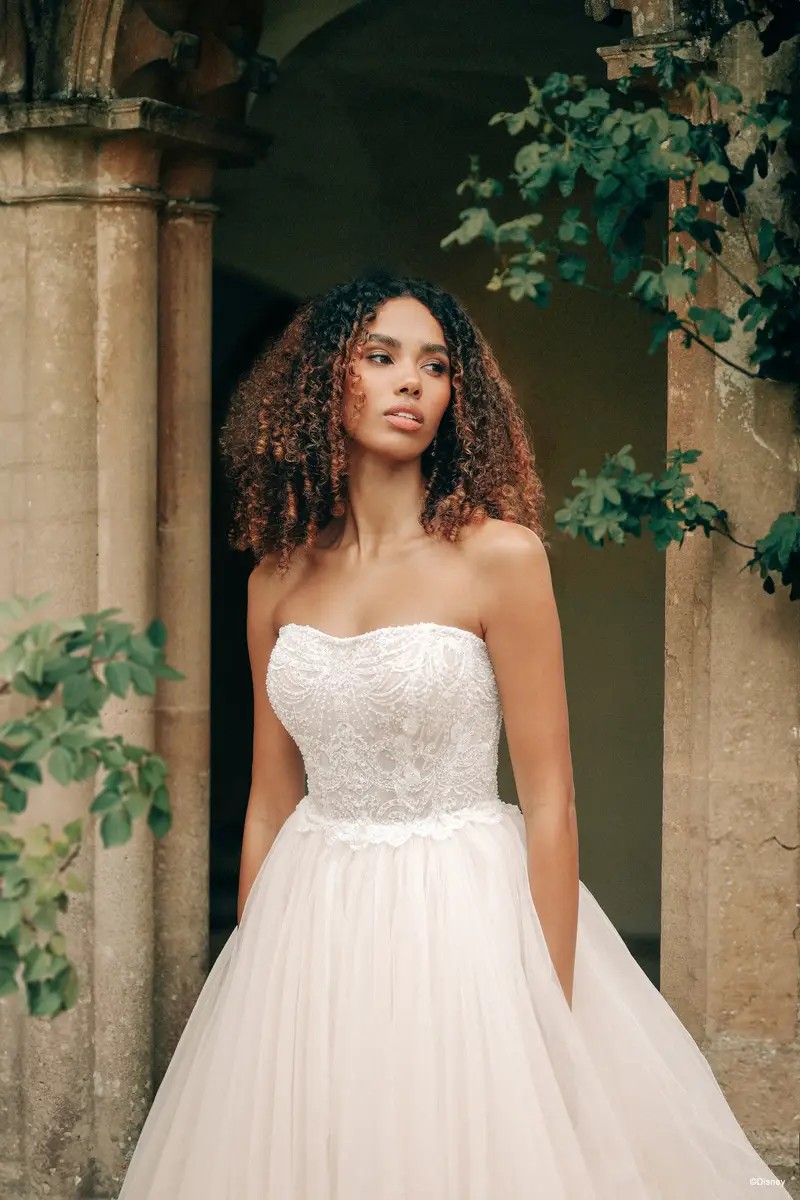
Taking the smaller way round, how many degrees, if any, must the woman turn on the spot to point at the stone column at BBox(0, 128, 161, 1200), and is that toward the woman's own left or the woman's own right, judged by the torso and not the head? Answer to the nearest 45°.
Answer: approximately 90° to the woman's own right

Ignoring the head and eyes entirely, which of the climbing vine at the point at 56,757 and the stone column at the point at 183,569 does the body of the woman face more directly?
the climbing vine

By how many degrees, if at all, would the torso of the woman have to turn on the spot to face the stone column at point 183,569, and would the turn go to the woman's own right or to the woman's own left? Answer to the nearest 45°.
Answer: approximately 90° to the woman's own right

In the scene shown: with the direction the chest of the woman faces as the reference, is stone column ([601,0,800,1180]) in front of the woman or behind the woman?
behind

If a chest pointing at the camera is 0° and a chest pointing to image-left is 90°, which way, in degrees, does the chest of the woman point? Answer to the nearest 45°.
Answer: approximately 45°
